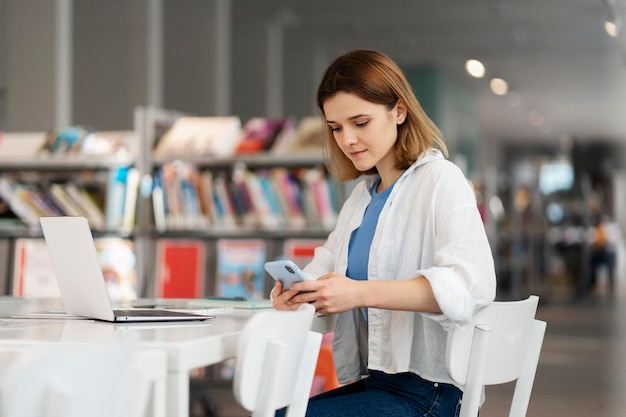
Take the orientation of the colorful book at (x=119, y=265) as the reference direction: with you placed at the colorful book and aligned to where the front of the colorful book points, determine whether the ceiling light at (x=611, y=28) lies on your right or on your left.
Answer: on your left

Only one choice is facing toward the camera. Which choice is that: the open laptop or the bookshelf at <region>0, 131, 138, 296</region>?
the bookshelf

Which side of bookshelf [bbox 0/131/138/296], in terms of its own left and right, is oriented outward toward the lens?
front

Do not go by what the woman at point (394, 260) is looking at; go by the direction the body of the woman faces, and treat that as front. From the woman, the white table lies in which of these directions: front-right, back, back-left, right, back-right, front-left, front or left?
front

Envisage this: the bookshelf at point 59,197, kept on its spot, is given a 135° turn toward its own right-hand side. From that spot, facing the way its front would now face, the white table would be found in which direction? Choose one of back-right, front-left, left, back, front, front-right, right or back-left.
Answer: back-left

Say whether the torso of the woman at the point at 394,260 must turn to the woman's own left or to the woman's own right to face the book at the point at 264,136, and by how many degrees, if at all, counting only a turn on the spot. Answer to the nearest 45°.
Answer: approximately 135° to the woman's own right

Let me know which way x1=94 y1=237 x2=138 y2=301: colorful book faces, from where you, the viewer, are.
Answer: facing the viewer

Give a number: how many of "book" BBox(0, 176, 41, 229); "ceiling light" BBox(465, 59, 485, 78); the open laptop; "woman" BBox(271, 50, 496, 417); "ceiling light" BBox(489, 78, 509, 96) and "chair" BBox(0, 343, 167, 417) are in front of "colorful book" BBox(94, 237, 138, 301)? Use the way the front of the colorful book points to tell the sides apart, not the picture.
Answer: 3

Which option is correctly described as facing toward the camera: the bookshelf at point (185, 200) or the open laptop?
the bookshelf

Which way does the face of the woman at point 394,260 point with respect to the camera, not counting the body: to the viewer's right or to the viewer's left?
to the viewer's left

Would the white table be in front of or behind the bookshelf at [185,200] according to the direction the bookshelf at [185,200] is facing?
in front

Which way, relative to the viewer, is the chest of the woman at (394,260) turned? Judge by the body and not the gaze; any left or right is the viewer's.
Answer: facing the viewer and to the left of the viewer

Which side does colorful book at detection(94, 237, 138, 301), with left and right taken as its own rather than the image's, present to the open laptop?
front

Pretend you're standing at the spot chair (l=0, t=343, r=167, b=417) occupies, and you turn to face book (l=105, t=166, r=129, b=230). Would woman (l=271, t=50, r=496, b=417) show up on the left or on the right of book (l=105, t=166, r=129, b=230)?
right
